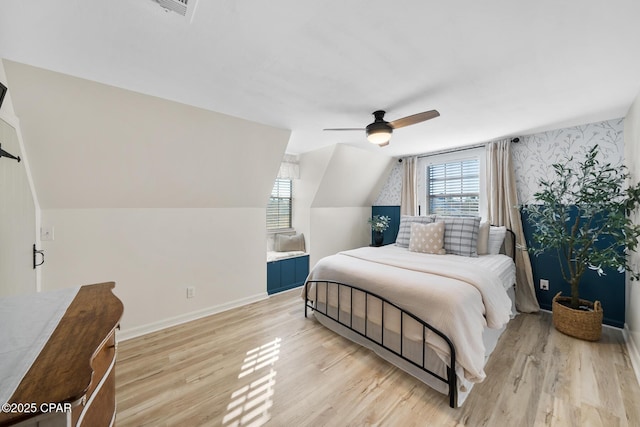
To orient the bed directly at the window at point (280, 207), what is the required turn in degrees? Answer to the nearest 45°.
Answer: approximately 90° to its right

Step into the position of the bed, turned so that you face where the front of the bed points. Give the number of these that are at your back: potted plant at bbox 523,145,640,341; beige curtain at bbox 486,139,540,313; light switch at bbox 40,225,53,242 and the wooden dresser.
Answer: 2

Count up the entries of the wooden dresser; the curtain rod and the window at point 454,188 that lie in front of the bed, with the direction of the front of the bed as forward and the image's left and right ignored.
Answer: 1

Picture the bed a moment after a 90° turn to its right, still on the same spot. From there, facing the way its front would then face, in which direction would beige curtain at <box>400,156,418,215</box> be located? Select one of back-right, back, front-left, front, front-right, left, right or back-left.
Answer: front-right

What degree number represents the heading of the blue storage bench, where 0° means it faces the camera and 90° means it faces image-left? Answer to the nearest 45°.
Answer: approximately 315°

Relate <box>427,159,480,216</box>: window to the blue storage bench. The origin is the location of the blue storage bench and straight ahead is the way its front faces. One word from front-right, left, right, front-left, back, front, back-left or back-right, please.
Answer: front-left

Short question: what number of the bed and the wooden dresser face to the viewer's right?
1

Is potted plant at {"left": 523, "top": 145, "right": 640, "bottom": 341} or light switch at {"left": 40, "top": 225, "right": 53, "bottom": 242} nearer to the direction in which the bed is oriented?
the light switch

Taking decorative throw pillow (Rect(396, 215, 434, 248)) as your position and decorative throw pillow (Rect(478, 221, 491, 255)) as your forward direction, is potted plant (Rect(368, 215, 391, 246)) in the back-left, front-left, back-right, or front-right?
back-left

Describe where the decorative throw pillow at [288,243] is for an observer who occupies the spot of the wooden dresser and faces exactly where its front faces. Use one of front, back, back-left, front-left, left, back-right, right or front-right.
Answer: front-left

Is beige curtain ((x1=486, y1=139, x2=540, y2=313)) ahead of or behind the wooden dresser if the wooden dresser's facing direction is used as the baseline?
ahead

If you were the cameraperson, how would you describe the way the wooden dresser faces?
facing to the right of the viewer
